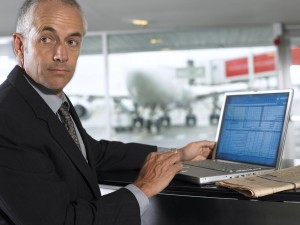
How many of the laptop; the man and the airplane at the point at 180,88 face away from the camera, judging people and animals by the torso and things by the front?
0

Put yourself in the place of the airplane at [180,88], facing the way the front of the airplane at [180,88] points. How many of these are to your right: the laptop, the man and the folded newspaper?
0

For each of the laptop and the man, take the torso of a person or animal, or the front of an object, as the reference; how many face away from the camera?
0

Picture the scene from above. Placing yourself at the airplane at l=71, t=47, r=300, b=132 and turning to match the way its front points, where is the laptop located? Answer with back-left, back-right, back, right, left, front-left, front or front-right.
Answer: front-left

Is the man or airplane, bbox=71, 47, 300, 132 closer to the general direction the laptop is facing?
the man

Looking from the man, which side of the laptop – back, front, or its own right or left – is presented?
front

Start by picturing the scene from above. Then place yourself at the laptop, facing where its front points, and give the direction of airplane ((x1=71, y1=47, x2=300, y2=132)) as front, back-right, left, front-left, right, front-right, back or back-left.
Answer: back-right

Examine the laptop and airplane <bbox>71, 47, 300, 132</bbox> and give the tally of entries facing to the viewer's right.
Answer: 0

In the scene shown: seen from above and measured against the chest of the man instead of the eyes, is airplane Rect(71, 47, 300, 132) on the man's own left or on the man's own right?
on the man's own left

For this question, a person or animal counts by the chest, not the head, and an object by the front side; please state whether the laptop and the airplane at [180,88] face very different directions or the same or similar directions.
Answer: same or similar directions

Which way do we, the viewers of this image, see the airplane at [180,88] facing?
facing the viewer and to the left of the viewer
